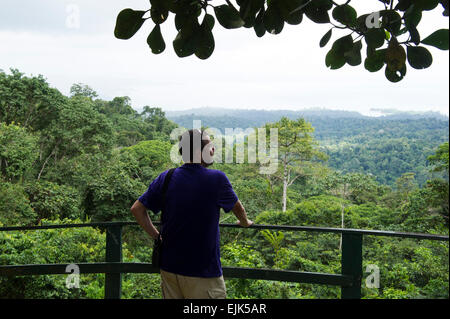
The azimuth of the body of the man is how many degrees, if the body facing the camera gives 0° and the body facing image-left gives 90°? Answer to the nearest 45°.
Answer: approximately 180°

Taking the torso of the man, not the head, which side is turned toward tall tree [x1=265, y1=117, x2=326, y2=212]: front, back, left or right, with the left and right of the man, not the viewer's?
front
